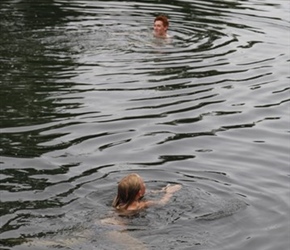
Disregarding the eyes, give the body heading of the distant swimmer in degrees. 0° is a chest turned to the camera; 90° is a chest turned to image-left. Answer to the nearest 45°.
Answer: approximately 45°

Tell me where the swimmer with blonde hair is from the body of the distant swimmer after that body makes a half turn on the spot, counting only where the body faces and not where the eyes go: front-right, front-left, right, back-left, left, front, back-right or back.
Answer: back-right

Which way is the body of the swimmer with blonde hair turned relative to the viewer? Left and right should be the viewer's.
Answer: facing away from the viewer and to the right of the viewer
